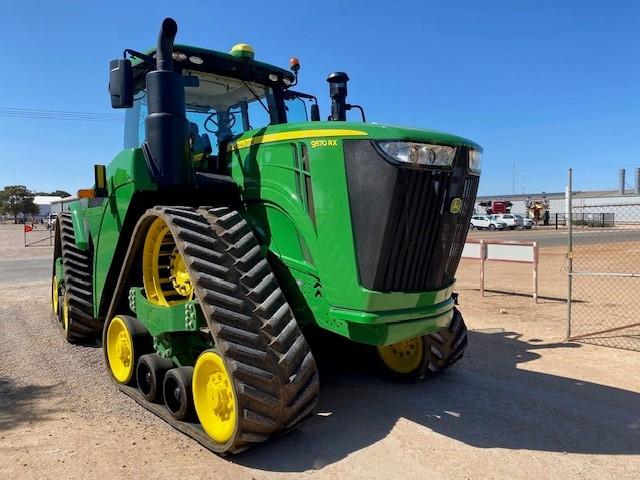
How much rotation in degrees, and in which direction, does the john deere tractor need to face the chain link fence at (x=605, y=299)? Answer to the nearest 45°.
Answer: approximately 90° to its left

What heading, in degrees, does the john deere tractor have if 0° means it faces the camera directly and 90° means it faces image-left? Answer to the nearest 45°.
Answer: approximately 315°
